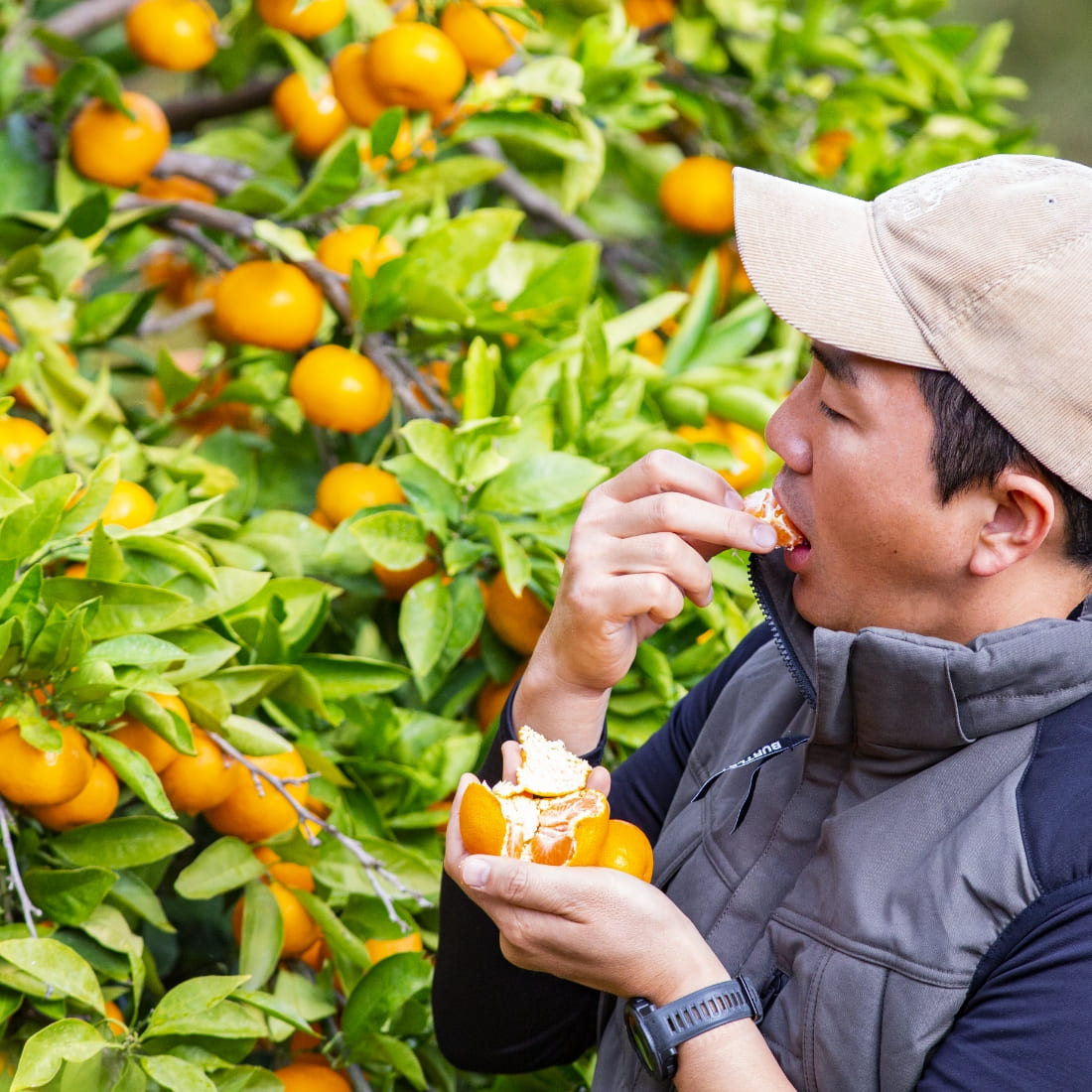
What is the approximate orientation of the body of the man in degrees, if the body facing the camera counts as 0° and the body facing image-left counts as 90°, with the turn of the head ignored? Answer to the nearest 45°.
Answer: approximately 45°

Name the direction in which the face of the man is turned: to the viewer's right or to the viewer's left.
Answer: to the viewer's left
